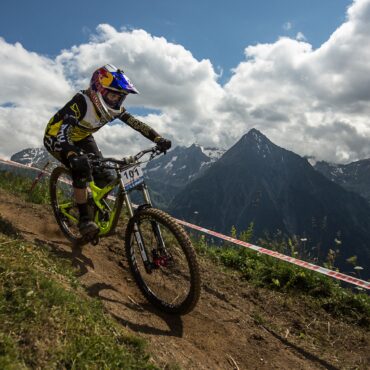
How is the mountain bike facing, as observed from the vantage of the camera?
facing the viewer and to the right of the viewer
